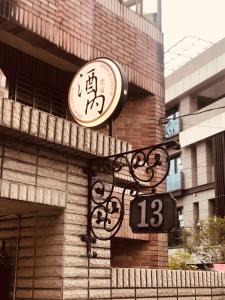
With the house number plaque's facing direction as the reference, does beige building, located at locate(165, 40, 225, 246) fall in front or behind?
behind

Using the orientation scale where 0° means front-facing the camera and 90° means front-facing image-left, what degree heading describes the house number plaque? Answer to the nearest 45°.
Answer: approximately 0°

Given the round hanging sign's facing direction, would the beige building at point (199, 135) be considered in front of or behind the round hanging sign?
behind
